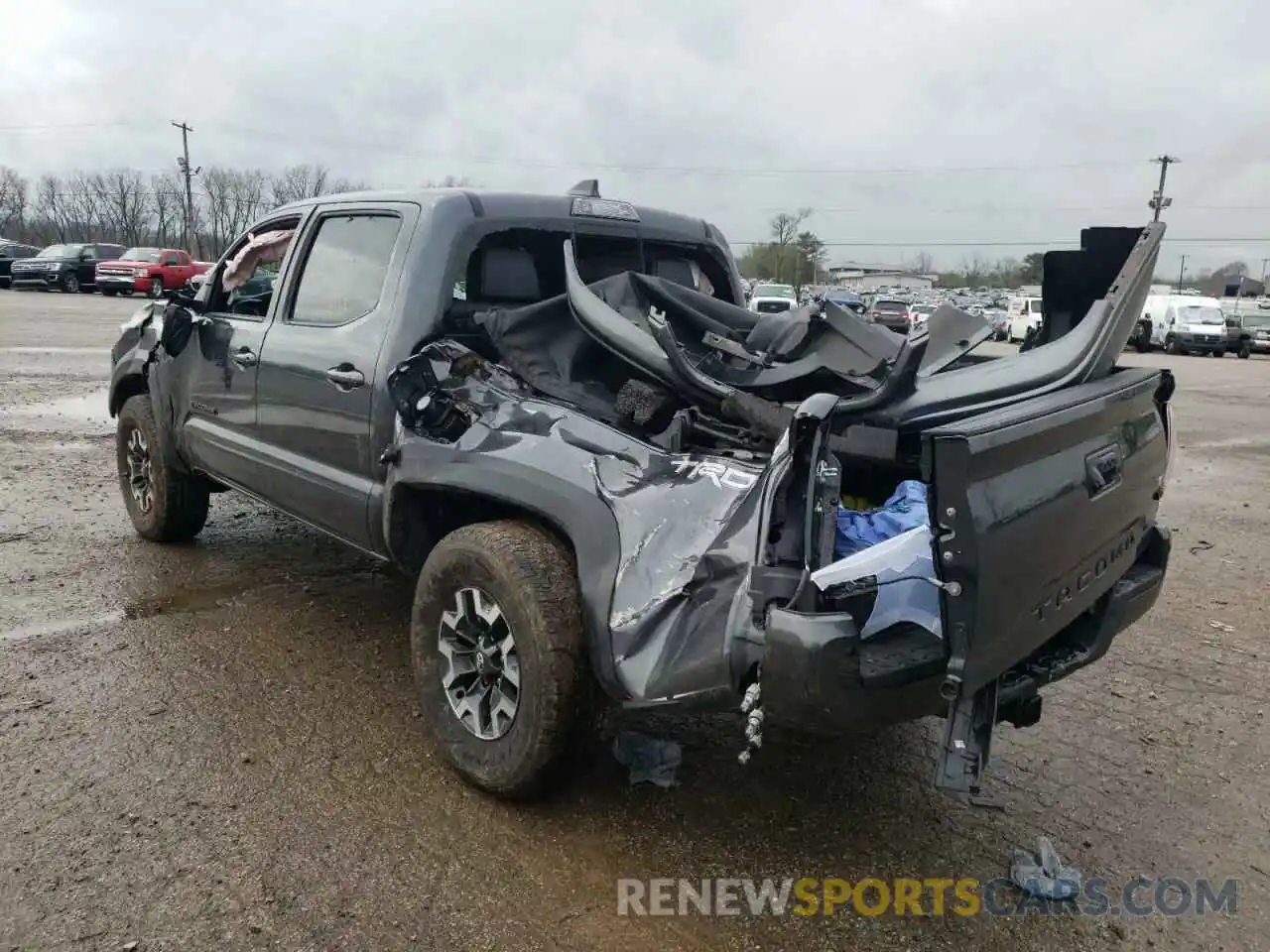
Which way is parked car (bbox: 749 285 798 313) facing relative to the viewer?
toward the camera

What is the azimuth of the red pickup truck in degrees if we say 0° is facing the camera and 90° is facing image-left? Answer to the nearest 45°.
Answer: approximately 45°

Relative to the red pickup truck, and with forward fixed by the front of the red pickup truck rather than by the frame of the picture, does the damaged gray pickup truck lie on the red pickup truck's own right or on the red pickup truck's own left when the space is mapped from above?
on the red pickup truck's own left

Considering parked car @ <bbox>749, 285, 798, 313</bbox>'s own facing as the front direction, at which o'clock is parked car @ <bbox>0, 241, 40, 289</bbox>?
parked car @ <bbox>0, 241, 40, 289</bbox> is roughly at 3 o'clock from parked car @ <bbox>749, 285, 798, 313</bbox>.

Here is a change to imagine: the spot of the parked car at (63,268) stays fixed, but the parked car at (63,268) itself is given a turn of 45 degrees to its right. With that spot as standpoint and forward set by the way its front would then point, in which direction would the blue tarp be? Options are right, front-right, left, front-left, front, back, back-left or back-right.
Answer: left

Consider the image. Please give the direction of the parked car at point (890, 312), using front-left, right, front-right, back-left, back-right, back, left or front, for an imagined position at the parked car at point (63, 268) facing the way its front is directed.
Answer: left

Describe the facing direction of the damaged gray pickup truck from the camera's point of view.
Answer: facing away from the viewer and to the left of the viewer

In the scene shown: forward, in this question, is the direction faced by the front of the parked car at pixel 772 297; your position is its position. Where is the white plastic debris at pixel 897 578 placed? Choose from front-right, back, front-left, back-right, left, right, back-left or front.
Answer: front

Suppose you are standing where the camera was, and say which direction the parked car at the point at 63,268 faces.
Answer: facing the viewer and to the left of the viewer

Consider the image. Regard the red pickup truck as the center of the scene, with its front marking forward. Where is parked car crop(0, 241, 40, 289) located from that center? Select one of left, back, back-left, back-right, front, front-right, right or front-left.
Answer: right

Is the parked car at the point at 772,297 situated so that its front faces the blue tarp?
yes

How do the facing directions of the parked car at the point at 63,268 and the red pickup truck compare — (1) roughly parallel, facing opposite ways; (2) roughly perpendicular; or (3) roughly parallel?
roughly parallel

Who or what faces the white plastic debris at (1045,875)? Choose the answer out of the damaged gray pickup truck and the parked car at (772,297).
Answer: the parked car

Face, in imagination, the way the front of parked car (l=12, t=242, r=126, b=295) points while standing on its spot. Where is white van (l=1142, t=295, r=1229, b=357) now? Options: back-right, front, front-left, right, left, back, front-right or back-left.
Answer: left

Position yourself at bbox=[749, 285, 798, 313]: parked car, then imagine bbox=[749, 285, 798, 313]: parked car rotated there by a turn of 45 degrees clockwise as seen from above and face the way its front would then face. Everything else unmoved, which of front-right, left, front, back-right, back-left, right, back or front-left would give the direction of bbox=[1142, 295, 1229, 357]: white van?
back-left

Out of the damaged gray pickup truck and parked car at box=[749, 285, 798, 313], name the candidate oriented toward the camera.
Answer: the parked car
